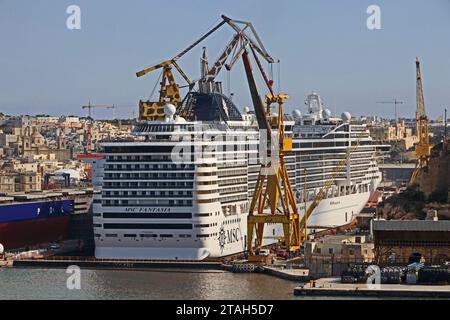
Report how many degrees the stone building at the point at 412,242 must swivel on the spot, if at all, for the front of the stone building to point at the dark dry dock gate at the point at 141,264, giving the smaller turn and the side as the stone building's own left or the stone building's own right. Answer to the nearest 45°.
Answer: approximately 90° to the stone building's own right

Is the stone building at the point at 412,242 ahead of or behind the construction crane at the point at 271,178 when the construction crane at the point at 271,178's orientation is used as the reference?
behind

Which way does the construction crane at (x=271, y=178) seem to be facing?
to the viewer's left

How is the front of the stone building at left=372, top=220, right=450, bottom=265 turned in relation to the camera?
facing the viewer

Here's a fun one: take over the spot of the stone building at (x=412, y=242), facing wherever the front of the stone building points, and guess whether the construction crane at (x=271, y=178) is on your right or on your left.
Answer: on your right

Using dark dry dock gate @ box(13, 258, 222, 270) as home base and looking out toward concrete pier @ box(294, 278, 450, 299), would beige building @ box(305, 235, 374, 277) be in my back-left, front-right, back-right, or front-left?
front-left

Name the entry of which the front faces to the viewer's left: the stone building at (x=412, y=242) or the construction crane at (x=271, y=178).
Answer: the construction crane

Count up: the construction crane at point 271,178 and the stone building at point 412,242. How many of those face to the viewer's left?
1

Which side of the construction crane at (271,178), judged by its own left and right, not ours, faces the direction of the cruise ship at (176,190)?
front

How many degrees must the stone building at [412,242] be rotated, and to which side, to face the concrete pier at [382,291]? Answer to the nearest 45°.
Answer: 0° — it already faces it

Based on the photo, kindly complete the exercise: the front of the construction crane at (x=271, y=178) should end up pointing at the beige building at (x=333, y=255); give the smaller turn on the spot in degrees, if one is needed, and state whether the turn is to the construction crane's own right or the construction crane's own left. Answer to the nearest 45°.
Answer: approximately 135° to the construction crane's own left
